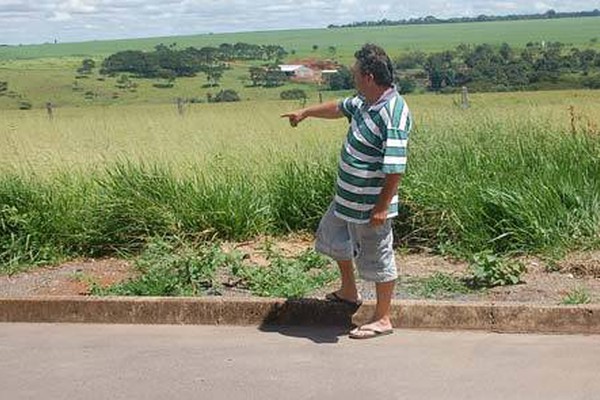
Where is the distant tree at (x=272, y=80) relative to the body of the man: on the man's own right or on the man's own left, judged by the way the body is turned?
on the man's own right

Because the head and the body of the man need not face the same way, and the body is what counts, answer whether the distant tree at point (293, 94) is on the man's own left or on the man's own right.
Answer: on the man's own right

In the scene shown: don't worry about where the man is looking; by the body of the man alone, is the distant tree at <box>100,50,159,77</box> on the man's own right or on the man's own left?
on the man's own right

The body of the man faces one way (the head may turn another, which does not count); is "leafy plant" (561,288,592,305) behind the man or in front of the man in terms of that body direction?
behind

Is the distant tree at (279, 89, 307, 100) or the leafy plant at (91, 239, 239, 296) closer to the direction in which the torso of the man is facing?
the leafy plant

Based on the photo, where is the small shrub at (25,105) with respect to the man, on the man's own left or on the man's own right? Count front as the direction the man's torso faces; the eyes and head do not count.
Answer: on the man's own right

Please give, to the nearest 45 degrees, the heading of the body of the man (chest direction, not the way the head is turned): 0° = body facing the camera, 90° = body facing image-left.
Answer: approximately 45°

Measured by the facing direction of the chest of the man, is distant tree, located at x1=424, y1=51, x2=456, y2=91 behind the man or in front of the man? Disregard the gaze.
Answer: behind

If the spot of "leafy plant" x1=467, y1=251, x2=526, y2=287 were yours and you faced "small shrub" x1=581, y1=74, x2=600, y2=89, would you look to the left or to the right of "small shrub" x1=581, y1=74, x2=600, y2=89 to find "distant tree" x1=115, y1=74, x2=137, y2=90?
left

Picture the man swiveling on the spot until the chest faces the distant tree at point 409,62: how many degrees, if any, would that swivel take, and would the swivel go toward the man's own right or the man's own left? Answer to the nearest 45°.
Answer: approximately 135° to the man's own right

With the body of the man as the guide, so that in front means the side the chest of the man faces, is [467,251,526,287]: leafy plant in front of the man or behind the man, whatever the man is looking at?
behind
